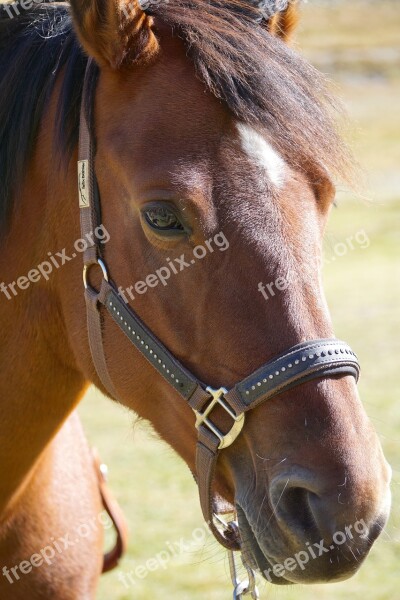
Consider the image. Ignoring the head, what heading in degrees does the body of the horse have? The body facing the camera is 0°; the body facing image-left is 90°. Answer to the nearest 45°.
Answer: approximately 315°
